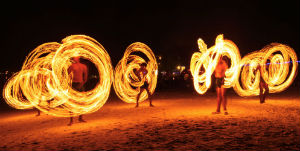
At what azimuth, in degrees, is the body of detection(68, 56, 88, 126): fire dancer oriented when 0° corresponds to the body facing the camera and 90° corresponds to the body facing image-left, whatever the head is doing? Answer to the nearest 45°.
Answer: approximately 0°

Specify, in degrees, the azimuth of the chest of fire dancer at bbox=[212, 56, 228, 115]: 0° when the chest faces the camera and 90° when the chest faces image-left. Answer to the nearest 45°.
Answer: approximately 45°

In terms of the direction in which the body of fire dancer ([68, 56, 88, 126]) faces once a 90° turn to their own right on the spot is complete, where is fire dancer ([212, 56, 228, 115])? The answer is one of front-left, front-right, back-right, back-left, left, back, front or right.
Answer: back
